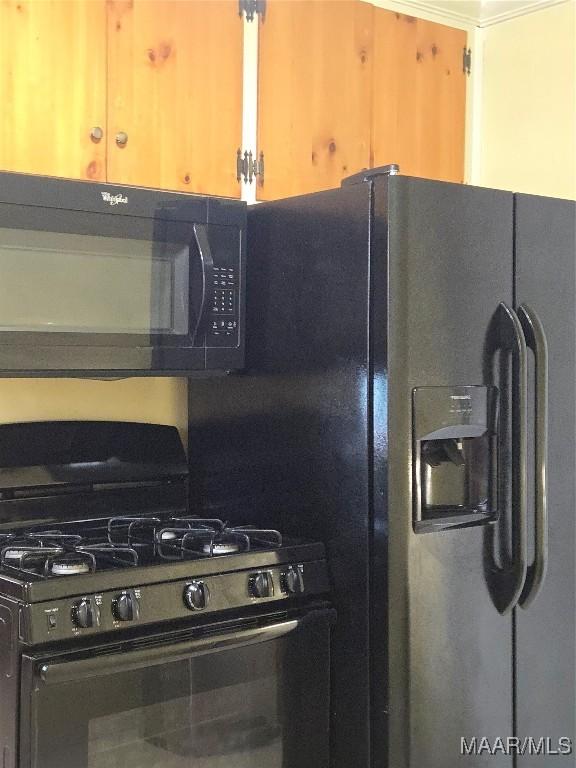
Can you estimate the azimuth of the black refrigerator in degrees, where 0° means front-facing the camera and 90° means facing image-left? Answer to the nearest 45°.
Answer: approximately 315°

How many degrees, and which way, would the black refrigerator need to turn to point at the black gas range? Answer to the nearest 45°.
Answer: approximately 90° to its right

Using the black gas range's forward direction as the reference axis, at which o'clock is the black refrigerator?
The black refrigerator is roughly at 10 o'clock from the black gas range.

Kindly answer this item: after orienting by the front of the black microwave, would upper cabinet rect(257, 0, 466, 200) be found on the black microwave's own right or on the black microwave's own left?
on the black microwave's own left

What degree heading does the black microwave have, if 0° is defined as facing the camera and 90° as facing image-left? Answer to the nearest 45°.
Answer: approximately 315°

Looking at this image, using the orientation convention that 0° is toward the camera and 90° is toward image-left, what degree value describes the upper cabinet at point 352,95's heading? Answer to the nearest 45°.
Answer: approximately 315°
